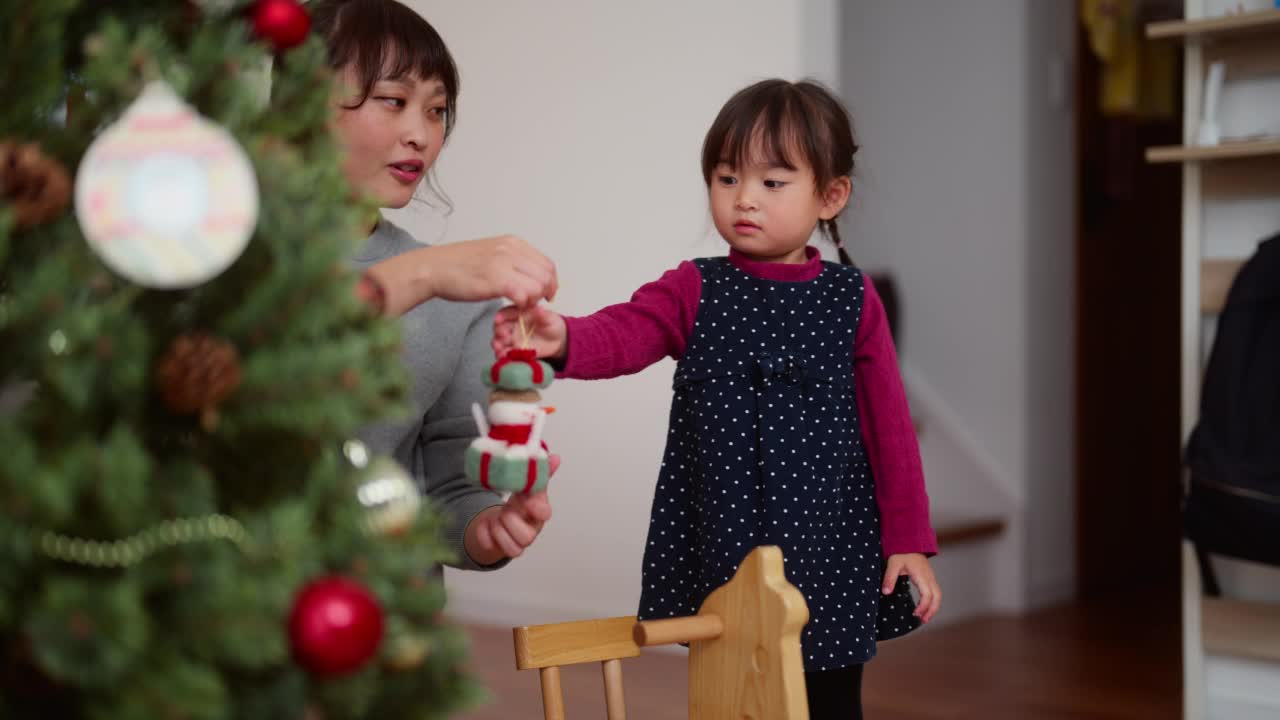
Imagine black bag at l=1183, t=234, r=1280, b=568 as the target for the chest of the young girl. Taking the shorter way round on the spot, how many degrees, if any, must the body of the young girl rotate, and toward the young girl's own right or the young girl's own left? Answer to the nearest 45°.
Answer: approximately 135° to the young girl's own left

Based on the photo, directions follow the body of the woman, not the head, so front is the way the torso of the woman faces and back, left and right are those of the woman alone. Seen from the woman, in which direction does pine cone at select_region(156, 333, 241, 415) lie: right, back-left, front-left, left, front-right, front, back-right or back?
front-right

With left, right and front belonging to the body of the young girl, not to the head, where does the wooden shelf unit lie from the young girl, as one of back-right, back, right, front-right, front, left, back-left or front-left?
back-left

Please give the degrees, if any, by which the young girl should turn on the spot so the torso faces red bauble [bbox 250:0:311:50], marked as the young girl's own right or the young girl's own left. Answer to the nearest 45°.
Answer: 0° — they already face it

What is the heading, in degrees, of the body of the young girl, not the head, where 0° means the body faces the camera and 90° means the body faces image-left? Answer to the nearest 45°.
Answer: approximately 0°

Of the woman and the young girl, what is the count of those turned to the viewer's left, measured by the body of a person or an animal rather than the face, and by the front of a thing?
0

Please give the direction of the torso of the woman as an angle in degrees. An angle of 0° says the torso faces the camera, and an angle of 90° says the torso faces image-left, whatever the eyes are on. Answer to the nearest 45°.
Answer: approximately 315°

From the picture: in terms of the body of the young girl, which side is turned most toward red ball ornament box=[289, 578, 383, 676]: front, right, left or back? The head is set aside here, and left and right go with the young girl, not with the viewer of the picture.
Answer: front
